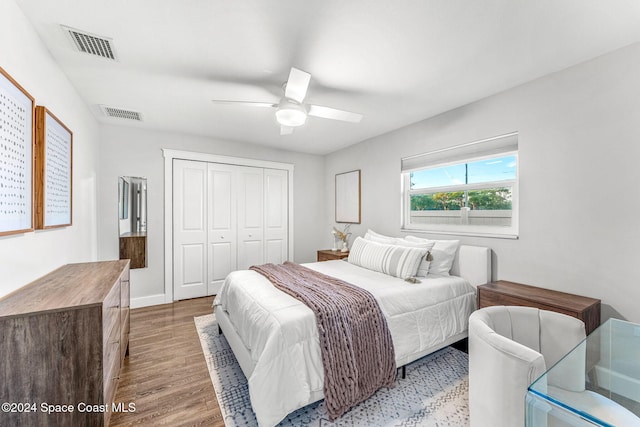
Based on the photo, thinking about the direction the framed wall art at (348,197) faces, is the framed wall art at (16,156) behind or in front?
in front

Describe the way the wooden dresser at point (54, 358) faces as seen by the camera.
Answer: facing to the right of the viewer

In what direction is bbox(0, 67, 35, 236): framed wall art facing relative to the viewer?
to the viewer's right

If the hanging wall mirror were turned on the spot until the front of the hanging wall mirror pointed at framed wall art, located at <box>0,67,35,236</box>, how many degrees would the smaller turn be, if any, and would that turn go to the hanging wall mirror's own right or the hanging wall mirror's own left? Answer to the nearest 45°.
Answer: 0° — it already faces it

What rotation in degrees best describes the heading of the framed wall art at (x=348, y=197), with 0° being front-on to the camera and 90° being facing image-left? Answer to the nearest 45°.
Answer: approximately 45°

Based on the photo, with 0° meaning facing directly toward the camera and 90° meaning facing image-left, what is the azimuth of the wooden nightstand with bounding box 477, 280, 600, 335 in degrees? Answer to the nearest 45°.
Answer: approximately 45°
